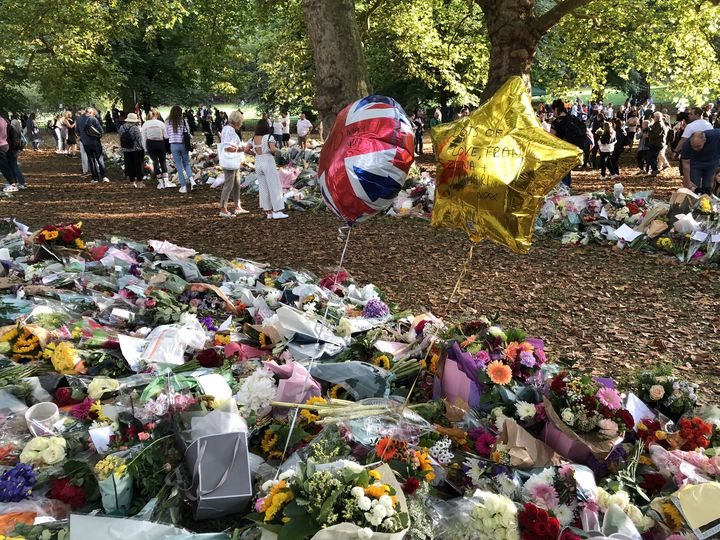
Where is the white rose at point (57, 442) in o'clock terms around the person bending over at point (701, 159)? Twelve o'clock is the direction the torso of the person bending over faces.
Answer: The white rose is roughly at 11 o'clock from the person bending over.

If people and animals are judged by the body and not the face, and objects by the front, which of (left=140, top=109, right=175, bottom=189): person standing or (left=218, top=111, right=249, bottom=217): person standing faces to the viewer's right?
(left=218, top=111, right=249, bottom=217): person standing

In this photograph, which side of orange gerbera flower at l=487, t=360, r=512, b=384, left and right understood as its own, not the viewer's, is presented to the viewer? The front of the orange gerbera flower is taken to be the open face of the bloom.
front

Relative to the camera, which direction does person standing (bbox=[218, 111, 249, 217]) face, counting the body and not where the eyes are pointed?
to the viewer's right
